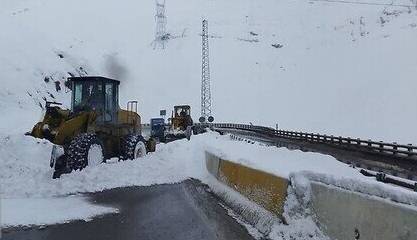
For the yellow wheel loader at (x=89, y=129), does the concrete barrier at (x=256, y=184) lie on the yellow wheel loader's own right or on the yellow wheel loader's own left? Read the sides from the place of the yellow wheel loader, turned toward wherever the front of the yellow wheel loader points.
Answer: on the yellow wheel loader's own left

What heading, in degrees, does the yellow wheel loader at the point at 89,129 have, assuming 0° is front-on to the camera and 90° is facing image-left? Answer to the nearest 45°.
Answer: approximately 45°

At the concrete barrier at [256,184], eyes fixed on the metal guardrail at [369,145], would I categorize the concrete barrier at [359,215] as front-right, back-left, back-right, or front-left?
back-right

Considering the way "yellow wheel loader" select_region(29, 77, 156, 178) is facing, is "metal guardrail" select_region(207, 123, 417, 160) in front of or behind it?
behind

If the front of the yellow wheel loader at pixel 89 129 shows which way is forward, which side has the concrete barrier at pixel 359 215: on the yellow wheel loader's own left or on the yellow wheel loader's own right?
on the yellow wheel loader's own left
